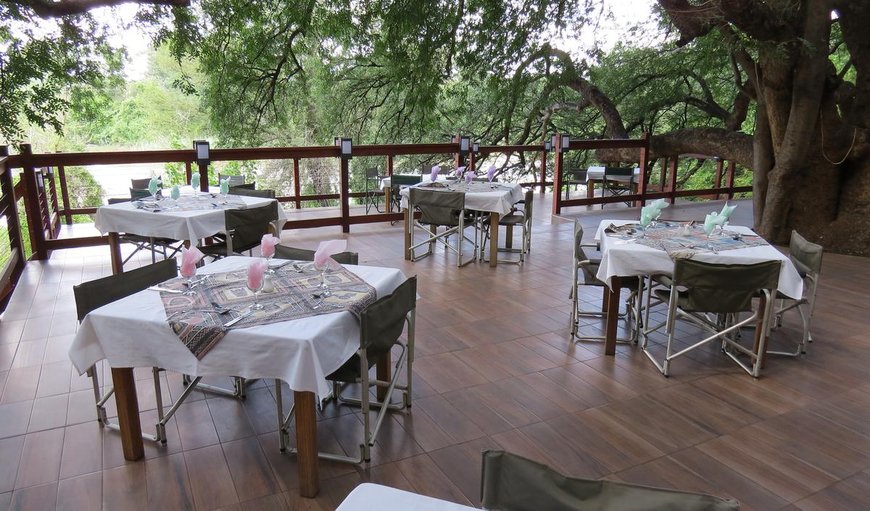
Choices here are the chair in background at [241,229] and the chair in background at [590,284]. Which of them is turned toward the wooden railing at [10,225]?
the chair in background at [241,229]

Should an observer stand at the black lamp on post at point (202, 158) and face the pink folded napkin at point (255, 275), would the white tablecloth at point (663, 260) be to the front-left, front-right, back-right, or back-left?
front-left

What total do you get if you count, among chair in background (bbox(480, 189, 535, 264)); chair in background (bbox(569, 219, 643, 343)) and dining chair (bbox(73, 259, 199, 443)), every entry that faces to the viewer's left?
1

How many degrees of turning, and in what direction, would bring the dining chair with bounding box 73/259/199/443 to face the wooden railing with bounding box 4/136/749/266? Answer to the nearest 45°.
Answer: approximately 135° to its left

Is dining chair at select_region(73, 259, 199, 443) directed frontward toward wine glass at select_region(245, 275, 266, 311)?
yes

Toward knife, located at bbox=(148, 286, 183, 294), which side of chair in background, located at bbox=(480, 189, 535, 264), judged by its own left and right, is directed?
left

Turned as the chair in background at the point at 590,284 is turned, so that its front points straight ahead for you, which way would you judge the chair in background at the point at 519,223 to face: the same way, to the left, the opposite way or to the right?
the opposite way

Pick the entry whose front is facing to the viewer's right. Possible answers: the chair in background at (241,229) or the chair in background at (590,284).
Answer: the chair in background at (590,284)

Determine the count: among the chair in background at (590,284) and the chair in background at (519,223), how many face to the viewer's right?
1

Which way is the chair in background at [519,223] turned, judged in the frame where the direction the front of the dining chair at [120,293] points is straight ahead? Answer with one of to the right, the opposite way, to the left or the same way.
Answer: the opposite way

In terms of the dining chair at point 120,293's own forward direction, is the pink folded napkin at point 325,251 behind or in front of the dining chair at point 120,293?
in front

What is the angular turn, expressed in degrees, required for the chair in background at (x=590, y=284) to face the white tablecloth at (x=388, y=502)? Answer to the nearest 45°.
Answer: approximately 90° to its right

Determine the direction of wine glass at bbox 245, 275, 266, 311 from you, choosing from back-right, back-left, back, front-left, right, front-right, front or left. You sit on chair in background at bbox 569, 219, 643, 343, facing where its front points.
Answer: back-right

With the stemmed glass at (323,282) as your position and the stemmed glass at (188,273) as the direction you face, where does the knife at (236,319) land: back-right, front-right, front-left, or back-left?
front-left

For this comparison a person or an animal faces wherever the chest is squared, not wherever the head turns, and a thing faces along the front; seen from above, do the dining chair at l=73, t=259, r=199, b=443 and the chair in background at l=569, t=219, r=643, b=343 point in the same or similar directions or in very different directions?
same or similar directions

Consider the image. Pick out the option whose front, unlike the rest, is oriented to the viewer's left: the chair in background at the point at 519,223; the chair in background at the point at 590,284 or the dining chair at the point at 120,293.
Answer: the chair in background at the point at 519,223

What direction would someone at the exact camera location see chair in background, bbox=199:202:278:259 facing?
facing away from the viewer and to the left of the viewer

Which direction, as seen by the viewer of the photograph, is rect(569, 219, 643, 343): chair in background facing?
facing to the right of the viewer

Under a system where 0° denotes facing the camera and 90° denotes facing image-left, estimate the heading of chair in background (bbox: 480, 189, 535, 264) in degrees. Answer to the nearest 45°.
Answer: approximately 90°

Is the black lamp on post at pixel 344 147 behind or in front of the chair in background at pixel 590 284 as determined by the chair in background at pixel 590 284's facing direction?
behind

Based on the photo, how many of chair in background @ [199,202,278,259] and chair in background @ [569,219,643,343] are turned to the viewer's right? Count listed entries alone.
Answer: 1

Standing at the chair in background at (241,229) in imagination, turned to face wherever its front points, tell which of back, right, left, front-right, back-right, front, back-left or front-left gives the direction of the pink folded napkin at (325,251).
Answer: back-left

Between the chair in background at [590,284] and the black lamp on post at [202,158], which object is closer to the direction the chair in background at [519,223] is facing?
the black lamp on post

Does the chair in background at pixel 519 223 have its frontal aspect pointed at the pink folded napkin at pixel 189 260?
no
